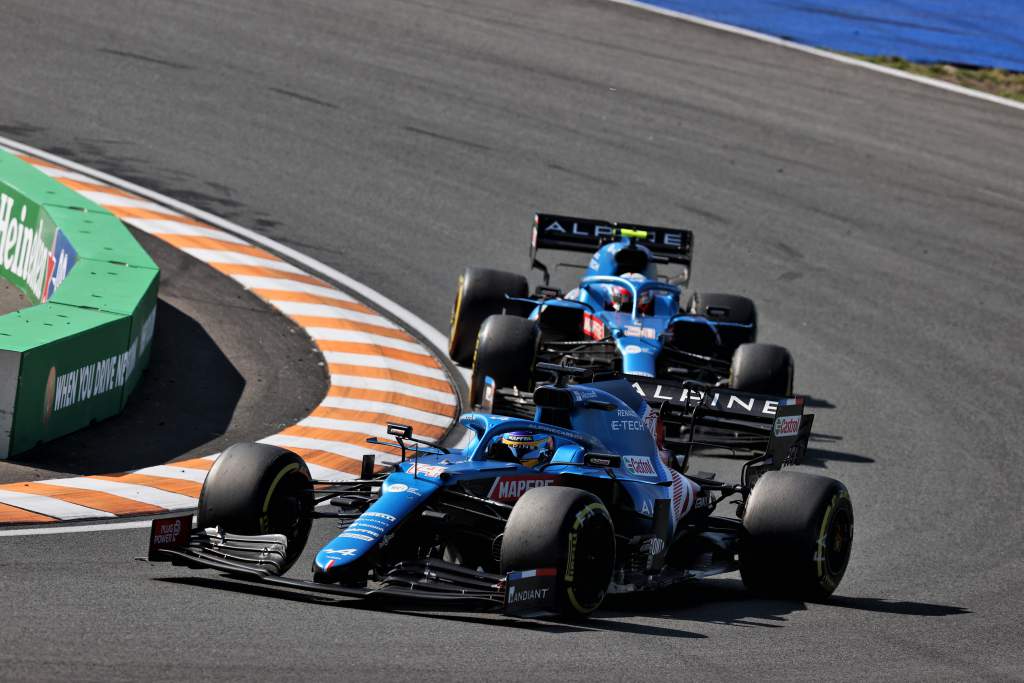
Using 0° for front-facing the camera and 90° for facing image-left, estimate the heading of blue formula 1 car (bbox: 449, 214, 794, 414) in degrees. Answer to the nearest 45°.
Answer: approximately 0°

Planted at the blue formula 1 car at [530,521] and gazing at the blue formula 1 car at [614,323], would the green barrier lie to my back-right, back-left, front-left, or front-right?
front-left

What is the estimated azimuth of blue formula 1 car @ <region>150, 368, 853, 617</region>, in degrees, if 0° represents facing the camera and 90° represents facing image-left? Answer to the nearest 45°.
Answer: approximately 45°

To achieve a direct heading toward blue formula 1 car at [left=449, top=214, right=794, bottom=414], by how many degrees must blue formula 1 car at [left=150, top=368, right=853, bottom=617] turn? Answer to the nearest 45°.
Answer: approximately 135° to its right

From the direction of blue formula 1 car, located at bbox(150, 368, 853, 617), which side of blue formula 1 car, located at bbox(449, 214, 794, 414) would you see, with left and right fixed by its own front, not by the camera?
front

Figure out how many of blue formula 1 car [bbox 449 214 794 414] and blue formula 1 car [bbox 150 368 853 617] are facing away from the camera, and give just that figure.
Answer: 0

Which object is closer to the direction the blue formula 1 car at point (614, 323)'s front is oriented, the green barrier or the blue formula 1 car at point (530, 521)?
the blue formula 1 car

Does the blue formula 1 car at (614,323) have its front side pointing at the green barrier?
no

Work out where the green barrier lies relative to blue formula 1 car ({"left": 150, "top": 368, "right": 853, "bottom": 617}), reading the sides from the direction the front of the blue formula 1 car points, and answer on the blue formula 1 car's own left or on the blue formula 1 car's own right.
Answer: on the blue formula 1 car's own right

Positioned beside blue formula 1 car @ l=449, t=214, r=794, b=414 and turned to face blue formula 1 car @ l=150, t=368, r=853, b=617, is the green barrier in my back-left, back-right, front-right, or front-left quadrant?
front-right

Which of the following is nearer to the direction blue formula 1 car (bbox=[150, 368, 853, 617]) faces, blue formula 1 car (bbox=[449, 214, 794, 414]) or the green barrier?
the green barrier
